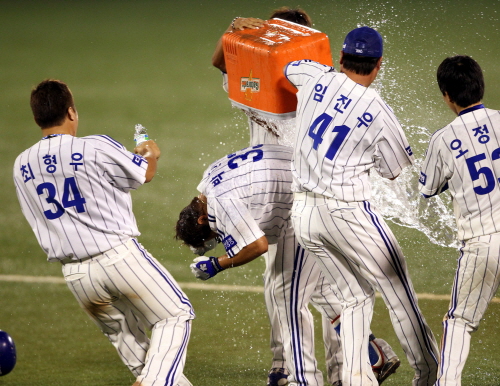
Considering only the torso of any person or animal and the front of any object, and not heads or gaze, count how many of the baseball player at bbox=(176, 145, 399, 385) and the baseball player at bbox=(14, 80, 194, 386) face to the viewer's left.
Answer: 1

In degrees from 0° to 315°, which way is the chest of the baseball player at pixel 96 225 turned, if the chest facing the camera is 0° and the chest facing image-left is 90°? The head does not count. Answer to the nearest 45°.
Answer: approximately 225°

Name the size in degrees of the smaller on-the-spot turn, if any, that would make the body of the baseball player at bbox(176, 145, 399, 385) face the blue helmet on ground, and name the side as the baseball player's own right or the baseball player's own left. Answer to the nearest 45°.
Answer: approximately 45° to the baseball player's own left

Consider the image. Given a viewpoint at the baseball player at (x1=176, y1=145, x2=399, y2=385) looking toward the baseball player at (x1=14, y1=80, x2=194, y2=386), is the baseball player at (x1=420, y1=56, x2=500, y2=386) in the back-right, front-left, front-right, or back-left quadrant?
back-left

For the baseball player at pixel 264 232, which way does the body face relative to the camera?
to the viewer's left

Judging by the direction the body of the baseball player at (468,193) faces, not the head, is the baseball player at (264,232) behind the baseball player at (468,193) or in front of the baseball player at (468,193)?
in front

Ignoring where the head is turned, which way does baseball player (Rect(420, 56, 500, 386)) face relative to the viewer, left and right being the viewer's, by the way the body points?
facing away from the viewer and to the left of the viewer

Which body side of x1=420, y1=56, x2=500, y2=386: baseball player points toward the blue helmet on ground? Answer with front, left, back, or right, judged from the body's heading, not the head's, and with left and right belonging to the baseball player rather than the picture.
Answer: left

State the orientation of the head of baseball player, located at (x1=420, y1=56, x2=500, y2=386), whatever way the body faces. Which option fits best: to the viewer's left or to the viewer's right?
to the viewer's left
